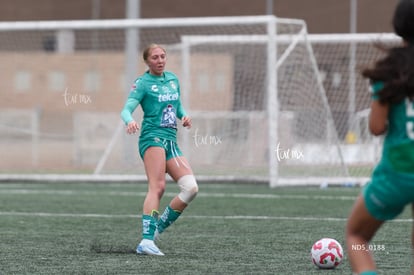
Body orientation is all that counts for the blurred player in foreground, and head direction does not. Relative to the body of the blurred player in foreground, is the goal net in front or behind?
in front

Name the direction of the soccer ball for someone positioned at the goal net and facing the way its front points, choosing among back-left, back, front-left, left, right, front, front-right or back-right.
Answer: front-left

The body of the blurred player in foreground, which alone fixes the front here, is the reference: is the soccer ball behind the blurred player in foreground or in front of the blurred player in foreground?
in front

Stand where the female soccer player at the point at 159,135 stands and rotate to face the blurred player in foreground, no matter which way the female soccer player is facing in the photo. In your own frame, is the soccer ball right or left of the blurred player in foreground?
left

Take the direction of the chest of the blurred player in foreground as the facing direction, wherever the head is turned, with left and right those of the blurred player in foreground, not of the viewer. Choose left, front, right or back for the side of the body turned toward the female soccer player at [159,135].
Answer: front

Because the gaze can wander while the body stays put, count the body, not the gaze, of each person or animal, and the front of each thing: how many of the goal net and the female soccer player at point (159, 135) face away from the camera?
0

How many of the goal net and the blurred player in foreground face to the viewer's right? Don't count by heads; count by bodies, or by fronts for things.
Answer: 0

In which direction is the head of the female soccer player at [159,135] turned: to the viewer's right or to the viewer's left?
to the viewer's right

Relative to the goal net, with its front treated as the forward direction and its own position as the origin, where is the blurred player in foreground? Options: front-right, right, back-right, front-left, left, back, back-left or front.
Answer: front-left

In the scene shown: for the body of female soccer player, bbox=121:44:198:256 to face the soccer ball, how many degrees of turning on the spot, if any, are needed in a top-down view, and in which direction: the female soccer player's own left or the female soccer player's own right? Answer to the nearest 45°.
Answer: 0° — they already face it

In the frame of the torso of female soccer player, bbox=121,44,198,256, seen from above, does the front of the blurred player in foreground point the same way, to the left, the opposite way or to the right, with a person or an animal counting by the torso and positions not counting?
the opposite way

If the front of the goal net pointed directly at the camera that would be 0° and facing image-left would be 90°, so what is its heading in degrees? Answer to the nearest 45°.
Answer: approximately 45°
